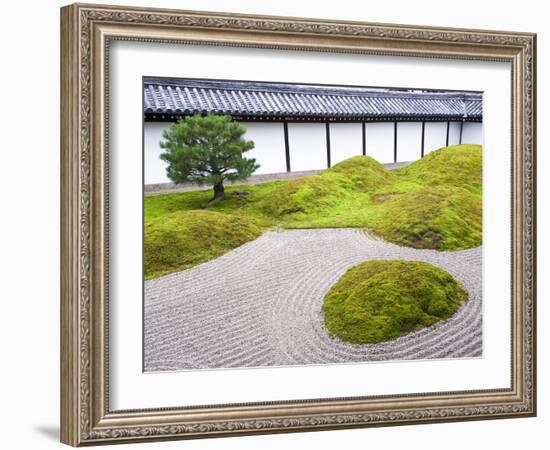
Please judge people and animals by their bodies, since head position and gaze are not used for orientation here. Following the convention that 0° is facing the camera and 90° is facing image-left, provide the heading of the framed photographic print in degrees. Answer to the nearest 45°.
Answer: approximately 315°
